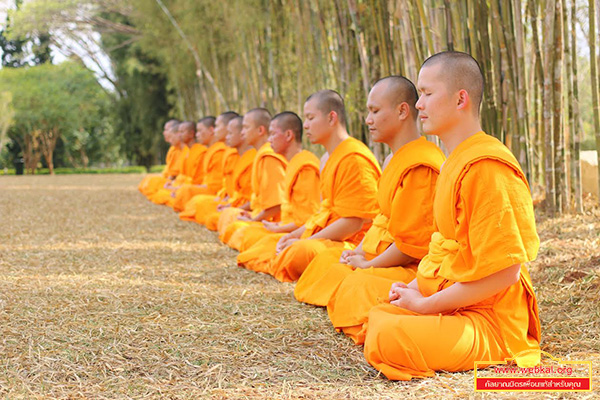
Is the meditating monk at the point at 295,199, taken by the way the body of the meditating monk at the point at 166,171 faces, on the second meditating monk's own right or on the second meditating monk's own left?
on the second meditating monk's own left

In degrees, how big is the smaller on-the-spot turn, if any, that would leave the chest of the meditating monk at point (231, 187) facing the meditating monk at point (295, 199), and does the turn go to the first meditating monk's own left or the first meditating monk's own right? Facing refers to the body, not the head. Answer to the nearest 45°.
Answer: approximately 45° to the first meditating monk's own left

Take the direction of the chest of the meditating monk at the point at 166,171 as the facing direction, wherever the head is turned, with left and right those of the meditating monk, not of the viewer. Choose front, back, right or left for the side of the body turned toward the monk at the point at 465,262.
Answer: left

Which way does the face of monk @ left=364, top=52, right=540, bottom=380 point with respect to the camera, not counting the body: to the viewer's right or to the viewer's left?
to the viewer's left

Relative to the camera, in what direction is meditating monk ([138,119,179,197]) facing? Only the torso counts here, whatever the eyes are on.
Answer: to the viewer's left

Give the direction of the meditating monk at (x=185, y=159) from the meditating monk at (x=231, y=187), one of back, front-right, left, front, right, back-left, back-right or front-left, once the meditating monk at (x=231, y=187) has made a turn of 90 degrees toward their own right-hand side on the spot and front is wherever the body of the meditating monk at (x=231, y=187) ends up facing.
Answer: front-right

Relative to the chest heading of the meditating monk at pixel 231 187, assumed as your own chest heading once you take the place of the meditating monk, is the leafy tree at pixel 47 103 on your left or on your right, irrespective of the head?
on your right

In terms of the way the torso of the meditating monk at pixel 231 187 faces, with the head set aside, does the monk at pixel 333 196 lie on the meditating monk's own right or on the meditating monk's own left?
on the meditating monk's own left

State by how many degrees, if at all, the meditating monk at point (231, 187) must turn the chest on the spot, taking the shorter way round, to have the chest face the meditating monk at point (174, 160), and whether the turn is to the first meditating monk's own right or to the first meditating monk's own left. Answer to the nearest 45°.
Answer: approximately 135° to the first meditating monk's own right

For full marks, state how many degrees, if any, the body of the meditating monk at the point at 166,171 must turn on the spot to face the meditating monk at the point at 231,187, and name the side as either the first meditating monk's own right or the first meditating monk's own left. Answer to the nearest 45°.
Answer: approximately 90° to the first meditating monk's own left

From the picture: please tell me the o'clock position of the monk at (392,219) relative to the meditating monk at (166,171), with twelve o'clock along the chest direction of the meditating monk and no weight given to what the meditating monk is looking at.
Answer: The monk is roughly at 9 o'clock from the meditating monk.
